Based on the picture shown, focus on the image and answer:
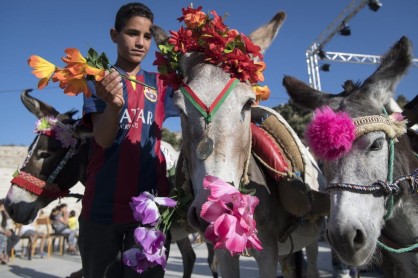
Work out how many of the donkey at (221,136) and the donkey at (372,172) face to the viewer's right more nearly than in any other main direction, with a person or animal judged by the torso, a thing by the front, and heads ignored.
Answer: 0

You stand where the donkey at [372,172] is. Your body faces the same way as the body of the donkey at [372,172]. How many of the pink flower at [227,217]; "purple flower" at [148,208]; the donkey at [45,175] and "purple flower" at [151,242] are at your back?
0

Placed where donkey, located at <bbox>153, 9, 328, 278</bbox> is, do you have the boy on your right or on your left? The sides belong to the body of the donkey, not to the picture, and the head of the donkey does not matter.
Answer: on your right

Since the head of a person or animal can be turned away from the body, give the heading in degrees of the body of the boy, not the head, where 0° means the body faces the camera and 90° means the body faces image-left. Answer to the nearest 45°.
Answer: approximately 315°

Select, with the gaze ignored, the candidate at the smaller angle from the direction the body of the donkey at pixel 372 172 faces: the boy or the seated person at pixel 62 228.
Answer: the boy
